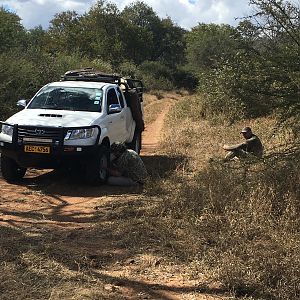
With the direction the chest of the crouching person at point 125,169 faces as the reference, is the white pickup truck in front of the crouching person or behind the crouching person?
in front

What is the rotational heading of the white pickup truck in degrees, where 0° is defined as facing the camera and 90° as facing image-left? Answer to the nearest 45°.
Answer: approximately 45°
